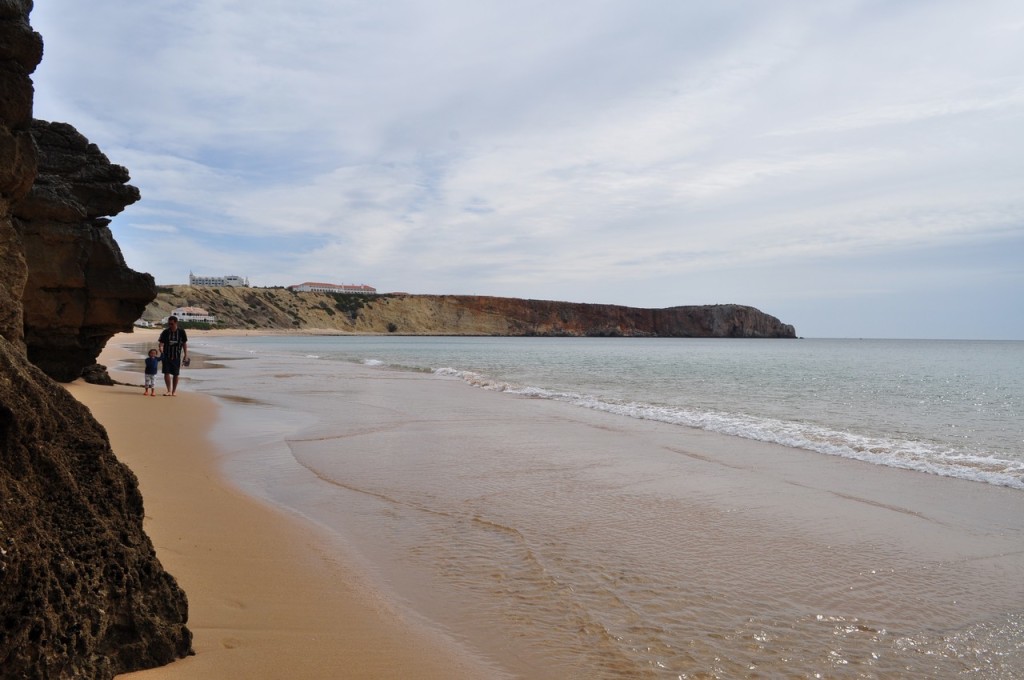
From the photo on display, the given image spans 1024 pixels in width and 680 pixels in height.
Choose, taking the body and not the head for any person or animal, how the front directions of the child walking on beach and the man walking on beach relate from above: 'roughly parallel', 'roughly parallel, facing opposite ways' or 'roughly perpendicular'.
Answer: roughly parallel

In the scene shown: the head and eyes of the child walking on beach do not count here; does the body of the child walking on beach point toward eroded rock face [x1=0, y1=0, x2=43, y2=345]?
yes

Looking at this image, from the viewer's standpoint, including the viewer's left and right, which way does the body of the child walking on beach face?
facing the viewer

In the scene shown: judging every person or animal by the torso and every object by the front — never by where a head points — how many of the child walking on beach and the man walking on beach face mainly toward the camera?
2

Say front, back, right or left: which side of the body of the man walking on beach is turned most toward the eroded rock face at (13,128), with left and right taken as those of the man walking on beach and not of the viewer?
front

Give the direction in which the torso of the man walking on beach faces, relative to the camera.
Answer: toward the camera

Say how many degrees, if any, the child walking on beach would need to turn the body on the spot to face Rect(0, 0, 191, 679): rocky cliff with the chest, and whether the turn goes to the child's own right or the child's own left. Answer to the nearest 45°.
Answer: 0° — they already face it
